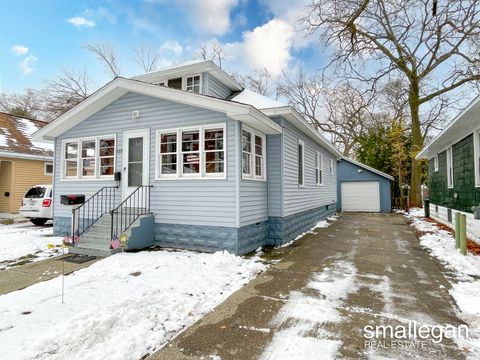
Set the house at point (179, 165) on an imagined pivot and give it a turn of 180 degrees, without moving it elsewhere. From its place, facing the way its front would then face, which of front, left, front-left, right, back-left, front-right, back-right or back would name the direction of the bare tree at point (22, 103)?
left

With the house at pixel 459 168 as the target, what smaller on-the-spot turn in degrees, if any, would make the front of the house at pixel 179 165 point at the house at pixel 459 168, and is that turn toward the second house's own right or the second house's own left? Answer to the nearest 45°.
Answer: approximately 135° to the second house's own left

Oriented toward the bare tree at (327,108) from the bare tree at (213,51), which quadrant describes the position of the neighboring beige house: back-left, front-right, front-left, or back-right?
back-right

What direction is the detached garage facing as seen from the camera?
toward the camera

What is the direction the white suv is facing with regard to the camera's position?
facing away from the viewer and to the right of the viewer

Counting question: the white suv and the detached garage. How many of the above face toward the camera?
1

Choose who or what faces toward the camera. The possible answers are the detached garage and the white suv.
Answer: the detached garage

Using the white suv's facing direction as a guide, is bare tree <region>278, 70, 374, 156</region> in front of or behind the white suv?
in front

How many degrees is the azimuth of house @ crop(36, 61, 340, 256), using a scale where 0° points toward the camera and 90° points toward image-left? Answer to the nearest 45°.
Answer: approximately 45°

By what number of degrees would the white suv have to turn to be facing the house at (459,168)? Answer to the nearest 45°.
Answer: approximately 90° to its right

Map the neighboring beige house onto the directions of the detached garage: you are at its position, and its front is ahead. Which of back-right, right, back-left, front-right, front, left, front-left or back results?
front-right

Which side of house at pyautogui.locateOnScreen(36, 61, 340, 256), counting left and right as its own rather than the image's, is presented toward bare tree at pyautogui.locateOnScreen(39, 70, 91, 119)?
right

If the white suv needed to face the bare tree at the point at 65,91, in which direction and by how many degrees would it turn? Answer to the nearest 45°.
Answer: approximately 45° to its left

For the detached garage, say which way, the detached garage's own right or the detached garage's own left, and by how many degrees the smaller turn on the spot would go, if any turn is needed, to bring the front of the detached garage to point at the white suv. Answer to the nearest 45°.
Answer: approximately 45° to the detached garage's own right

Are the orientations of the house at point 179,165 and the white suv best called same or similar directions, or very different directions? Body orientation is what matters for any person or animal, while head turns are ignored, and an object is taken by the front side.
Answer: very different directions

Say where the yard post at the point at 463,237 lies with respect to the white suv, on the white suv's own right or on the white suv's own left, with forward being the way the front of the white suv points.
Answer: on the white suv's own right

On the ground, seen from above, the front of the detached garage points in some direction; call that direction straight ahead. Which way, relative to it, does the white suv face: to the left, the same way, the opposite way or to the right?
the opposite way

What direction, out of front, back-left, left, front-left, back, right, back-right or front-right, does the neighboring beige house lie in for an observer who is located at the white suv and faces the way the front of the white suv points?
front-left

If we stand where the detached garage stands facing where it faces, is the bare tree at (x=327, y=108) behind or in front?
behind
